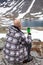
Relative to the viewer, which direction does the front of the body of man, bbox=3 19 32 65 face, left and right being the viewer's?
facing away from the viewer and to the right of the viewer
